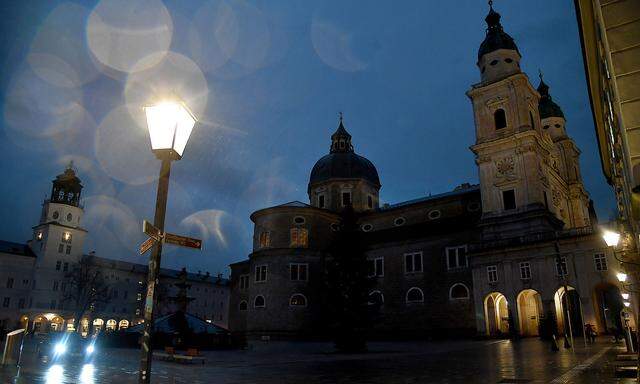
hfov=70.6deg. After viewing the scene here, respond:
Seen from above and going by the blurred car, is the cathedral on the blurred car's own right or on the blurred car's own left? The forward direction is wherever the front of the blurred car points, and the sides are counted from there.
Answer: on the blurred car's own left

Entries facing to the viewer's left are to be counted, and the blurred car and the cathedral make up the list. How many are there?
0

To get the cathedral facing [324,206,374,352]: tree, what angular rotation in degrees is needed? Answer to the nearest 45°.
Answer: approximately 90° to its right

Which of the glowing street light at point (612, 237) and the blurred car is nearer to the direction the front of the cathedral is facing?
the glowing street light

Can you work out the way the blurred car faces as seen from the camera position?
facing the viewer and to the right of the viewer

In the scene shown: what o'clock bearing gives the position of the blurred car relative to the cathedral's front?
The blurred car is roughly at 3 o'clock from the cathedral.

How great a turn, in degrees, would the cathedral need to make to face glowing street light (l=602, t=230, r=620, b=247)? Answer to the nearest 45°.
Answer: approximately 45° to its right

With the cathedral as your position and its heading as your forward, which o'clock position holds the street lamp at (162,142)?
The street lamp is roughly at 2 o'clock from the cathedral.
